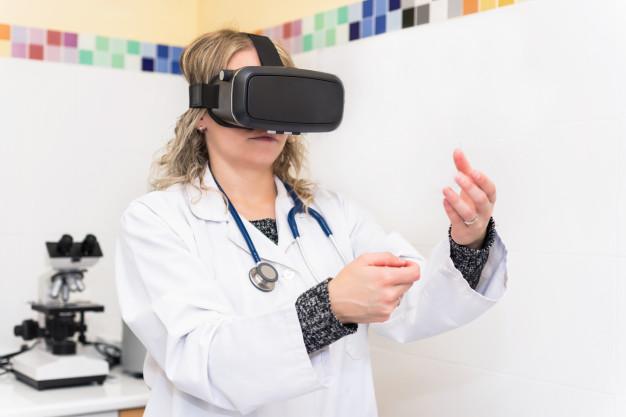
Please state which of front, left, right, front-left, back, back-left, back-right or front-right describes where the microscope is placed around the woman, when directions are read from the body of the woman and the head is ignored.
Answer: back

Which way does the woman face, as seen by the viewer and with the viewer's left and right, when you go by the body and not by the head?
facing the viewer and to the right of the viewer

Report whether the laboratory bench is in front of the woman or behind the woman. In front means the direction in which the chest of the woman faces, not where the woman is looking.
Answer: behind

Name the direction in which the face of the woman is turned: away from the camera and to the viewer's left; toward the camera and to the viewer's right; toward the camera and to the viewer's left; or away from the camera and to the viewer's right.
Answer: toward the camera and to the viewer's right
